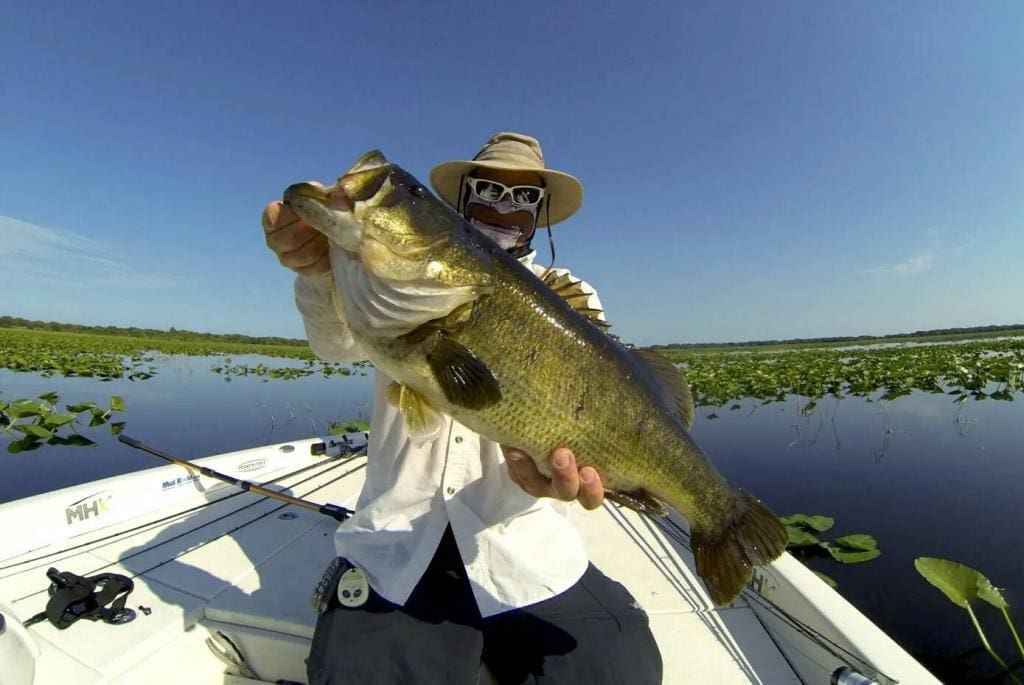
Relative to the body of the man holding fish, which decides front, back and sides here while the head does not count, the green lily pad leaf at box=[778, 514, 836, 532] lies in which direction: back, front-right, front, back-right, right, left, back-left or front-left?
back-left

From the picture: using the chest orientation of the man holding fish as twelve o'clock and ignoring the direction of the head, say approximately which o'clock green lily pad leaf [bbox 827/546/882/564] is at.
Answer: The green lily pad leaf is roughly at 8 o'clock from the man holding fish.

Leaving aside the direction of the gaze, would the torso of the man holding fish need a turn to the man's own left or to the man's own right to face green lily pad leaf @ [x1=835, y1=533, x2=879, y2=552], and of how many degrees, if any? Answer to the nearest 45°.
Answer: approximately 135° to the man's own left

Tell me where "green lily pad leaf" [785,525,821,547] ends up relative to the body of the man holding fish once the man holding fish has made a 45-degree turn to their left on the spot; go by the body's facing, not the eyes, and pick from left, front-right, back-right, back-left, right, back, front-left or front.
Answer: left

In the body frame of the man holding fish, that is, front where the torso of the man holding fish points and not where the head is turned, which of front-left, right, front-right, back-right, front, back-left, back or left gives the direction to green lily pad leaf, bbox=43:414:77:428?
back-right

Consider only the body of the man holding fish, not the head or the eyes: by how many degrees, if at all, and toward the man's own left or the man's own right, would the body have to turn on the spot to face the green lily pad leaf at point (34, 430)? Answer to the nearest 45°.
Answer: approximately 135° to the man's own right

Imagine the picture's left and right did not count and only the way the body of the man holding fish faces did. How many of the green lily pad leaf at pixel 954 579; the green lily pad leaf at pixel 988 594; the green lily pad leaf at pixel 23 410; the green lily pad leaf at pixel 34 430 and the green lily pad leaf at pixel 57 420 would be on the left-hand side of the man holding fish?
2

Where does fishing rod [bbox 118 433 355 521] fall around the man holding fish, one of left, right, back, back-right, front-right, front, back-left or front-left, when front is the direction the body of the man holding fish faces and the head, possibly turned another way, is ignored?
back-right

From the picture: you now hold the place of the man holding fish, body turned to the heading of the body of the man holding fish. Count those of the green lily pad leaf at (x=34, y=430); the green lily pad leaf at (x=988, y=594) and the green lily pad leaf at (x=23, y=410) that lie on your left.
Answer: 1

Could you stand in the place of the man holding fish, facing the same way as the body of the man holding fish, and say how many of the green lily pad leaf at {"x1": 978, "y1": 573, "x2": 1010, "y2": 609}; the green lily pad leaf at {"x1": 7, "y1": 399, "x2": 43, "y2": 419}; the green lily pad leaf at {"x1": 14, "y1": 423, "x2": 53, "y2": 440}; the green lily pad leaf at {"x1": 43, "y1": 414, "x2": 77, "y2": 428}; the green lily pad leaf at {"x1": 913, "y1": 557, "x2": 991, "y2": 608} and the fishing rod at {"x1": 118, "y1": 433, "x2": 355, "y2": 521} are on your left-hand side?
2

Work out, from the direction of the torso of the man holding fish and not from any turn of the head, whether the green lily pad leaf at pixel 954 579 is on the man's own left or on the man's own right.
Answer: on the man's own left

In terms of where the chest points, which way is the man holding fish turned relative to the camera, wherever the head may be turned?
toward the camera

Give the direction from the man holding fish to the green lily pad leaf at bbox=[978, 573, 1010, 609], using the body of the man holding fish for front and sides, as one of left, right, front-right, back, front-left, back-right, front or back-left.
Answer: left

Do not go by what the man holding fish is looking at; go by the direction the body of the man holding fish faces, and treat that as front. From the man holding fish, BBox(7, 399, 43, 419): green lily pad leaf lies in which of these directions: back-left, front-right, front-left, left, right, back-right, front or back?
back-right
